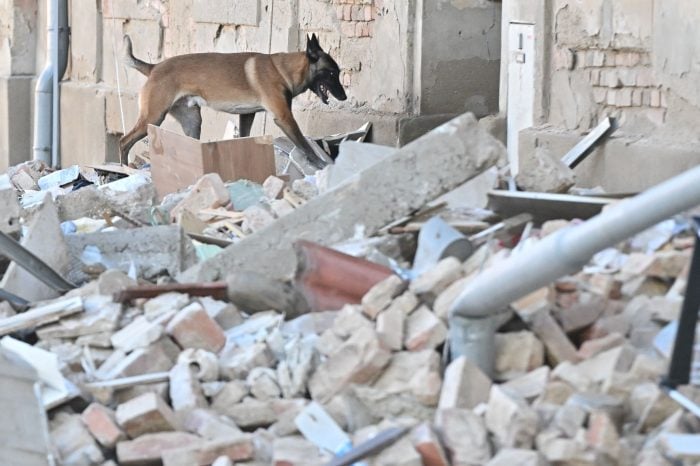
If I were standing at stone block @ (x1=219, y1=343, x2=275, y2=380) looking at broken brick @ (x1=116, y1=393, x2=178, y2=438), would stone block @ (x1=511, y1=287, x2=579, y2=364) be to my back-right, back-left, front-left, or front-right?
back-left

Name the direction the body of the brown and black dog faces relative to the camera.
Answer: to the viewer's right

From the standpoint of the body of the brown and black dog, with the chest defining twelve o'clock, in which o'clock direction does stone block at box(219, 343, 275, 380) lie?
The stone block is roughly at 3 o'clock from the brown and black dog.

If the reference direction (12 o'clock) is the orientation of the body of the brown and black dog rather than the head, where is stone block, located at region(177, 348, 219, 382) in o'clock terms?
The stone block is roughly at 3 o'clock from the brown and black dog.

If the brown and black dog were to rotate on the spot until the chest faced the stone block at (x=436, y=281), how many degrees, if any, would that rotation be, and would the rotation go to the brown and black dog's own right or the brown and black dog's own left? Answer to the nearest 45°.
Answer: approximately 90° to the brown and black dog's own right

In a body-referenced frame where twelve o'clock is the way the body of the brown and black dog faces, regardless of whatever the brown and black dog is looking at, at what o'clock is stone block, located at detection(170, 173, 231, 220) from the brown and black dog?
The stone block is roughly at 3 o'clock from the brown and black dog.

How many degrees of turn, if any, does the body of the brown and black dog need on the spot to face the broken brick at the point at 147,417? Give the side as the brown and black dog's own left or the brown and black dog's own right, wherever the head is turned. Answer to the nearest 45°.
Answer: approximately 90° to the brown and black dog's own right

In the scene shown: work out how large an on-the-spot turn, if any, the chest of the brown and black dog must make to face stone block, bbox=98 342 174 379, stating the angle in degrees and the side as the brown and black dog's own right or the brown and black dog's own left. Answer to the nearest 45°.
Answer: approximately 90° to the brown and black dog's own right

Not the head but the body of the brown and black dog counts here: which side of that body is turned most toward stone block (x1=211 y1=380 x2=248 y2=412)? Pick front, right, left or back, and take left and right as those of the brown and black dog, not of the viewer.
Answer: right

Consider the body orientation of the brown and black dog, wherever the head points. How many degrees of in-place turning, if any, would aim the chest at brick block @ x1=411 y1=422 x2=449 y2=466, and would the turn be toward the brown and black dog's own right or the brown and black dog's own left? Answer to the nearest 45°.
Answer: approximately 90° to the brown and black dog's own right

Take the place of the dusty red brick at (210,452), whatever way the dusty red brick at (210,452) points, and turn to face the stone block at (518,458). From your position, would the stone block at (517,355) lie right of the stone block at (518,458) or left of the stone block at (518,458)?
left

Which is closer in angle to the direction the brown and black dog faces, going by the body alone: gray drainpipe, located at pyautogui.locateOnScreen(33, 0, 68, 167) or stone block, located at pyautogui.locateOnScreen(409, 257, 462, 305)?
the stone block

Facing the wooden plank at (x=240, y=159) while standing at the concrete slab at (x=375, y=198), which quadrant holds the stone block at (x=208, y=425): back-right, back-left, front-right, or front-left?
back-left
